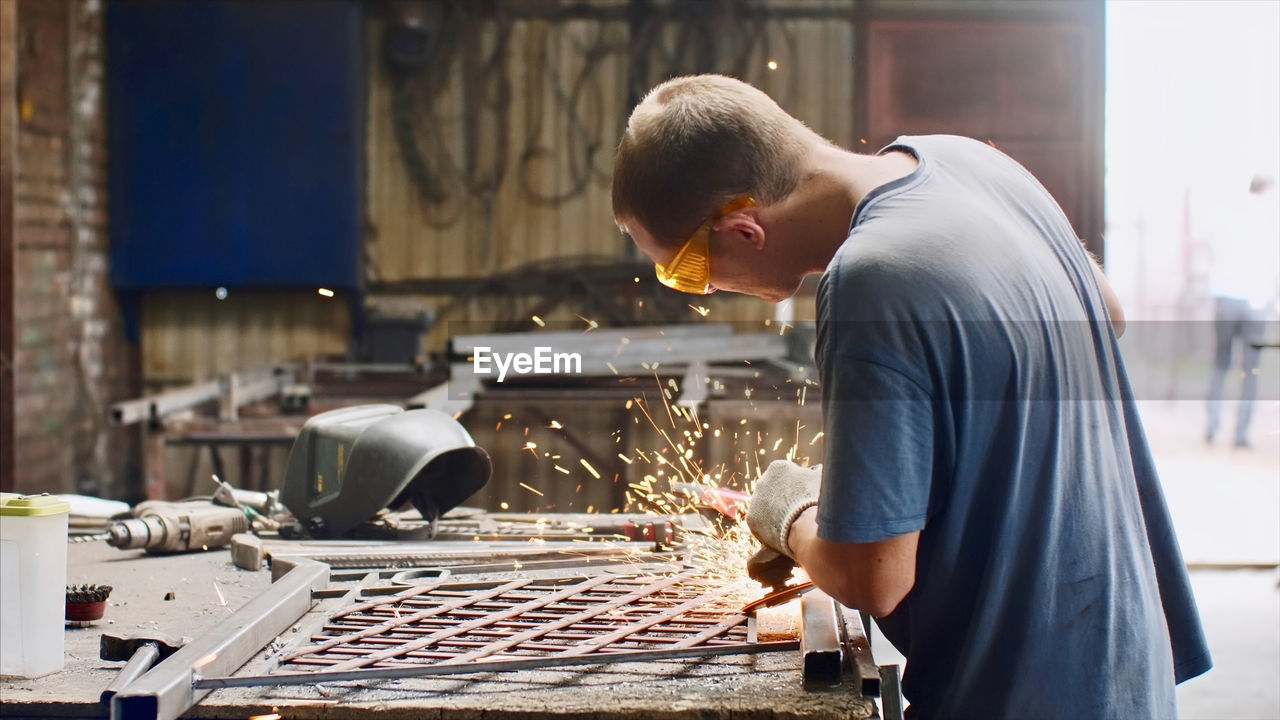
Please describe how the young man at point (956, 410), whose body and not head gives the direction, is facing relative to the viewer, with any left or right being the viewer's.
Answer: facing away from the viewer and to the left of the viewer

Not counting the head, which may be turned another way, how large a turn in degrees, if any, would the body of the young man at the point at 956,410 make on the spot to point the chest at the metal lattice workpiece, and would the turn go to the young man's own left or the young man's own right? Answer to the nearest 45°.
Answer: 0° — they already face it

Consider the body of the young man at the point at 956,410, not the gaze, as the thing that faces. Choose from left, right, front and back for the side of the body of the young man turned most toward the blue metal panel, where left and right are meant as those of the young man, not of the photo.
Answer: front

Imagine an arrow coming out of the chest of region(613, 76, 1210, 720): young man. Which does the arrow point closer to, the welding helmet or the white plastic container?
the welding helmet

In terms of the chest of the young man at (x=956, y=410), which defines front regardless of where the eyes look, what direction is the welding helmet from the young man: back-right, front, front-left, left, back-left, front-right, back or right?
front

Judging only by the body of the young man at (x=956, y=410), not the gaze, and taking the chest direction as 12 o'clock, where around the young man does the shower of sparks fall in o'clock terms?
The shower of sparks is roughly at 11 o'clock from the young man.

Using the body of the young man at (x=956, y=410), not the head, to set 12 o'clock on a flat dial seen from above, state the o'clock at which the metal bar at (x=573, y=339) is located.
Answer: The metal bar is roughly at 1 o'clock from the young man.

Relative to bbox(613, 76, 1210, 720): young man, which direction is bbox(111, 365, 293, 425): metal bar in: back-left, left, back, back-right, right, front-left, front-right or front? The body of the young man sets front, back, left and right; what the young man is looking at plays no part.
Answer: front
